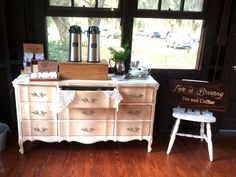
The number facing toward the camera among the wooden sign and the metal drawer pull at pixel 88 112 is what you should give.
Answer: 2

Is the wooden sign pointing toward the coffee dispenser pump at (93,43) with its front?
no

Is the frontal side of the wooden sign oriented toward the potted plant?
no

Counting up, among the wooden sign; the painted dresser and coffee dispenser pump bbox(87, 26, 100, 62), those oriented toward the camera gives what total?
3

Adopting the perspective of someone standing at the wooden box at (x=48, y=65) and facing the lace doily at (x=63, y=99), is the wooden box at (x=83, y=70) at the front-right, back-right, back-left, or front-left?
front-left

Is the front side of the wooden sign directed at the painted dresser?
no

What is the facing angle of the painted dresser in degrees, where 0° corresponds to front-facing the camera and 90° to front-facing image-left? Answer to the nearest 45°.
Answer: approximately 0°

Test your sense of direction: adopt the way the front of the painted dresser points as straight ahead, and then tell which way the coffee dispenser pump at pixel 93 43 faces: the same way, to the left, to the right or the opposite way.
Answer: the same way

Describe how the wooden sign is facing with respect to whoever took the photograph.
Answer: facing the viewer

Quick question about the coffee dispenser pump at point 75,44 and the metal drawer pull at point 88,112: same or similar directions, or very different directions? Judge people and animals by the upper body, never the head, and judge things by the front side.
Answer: same or similar directions

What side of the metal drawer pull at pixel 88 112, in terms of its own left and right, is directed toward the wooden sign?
left

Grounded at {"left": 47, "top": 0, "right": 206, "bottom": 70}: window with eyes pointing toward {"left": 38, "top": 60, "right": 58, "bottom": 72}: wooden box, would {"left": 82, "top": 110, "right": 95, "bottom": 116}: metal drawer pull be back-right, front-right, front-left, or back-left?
front-left

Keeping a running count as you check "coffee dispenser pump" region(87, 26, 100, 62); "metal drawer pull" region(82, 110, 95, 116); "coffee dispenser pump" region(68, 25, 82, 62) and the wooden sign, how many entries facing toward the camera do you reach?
4
